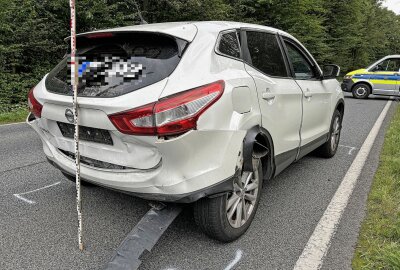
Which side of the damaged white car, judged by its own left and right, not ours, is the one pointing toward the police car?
front

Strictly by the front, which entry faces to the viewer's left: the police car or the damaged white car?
the police car

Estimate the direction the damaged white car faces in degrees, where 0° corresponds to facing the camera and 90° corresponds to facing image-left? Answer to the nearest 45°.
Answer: approximately 225°

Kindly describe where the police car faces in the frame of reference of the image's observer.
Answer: facing to the left of the viewer

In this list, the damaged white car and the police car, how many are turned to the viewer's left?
1

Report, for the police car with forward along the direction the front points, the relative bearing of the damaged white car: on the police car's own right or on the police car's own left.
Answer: on the police car's own left
